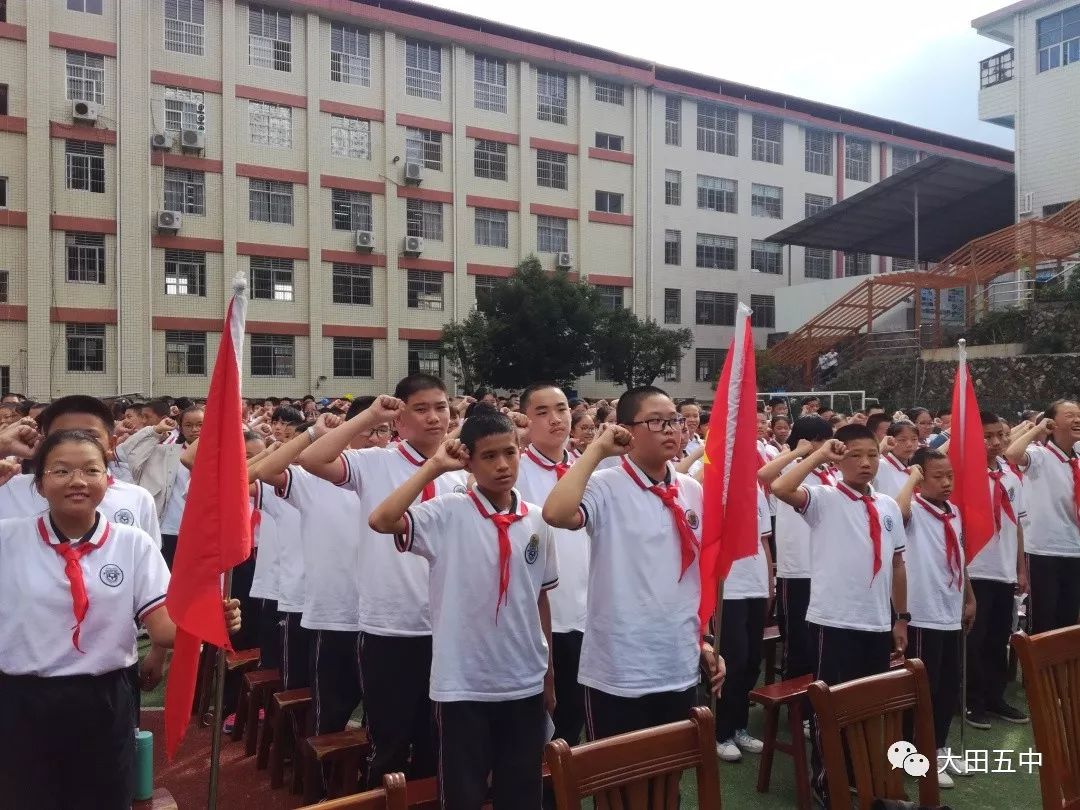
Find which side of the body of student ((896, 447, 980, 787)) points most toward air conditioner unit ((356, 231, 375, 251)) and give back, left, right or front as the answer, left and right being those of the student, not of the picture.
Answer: back

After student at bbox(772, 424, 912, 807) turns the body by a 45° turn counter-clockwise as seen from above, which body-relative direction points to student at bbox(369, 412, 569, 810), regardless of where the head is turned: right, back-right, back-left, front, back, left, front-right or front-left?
back-right

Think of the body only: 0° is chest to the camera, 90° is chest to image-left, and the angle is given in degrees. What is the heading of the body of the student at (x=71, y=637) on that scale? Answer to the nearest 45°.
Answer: approximately 0°

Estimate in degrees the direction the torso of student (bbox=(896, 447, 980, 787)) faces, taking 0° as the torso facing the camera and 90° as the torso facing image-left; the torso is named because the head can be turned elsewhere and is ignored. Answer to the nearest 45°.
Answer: approximately 315°

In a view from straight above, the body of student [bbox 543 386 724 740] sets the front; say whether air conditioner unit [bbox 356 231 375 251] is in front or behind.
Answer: behind

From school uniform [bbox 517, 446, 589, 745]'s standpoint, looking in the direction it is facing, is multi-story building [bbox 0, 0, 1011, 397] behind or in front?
behind

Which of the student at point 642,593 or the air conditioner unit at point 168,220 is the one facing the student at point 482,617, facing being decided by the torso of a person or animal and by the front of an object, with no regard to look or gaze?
the air conditioner unit

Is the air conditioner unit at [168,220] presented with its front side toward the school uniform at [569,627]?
yes

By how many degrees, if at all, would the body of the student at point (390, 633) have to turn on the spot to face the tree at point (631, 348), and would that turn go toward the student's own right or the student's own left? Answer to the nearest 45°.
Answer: approximately 135° to the student's own left

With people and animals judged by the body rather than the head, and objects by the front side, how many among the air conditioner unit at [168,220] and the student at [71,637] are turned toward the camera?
2
